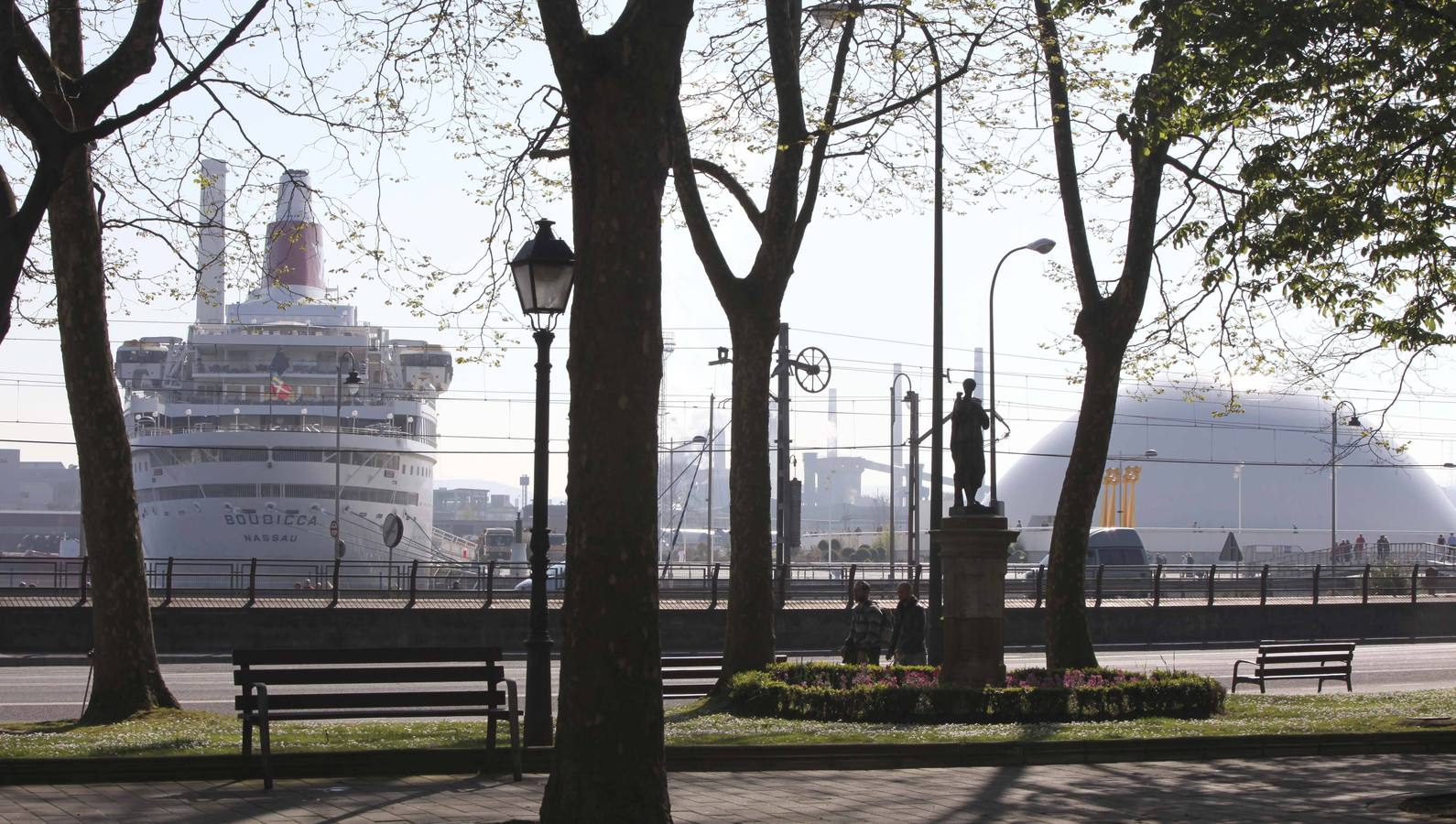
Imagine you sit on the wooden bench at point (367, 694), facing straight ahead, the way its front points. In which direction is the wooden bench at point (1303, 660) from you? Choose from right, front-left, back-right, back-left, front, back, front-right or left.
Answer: back-left

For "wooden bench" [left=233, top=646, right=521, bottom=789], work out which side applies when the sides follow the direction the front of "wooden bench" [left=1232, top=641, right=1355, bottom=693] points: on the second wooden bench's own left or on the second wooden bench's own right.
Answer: on the second wooden bench's own left

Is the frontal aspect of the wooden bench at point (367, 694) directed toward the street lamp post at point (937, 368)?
no

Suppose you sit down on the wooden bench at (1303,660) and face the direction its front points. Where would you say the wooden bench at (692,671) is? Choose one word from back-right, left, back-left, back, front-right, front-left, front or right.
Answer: left

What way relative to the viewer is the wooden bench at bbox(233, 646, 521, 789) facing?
toward the camera

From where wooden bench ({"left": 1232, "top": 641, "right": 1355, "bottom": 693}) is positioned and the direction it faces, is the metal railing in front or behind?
in front

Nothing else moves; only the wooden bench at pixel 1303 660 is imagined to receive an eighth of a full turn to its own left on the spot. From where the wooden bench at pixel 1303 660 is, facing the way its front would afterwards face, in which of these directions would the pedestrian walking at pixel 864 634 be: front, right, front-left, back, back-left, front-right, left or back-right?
front-left

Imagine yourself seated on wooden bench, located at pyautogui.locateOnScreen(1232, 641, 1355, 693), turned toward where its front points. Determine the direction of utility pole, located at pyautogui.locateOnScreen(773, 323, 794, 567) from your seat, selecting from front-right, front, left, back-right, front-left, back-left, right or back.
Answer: front

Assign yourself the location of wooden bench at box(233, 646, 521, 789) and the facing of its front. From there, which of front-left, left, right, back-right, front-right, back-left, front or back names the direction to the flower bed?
back-left

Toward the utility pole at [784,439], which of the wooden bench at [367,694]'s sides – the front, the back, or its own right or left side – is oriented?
back
